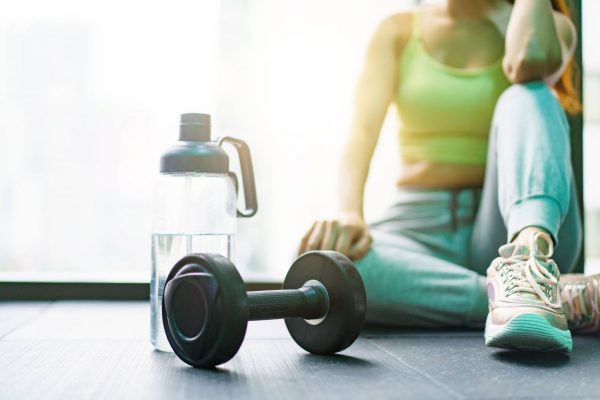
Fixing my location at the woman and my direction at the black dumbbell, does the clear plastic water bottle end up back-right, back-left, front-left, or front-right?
front-right

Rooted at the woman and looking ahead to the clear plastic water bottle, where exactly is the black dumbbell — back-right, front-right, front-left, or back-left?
front-left

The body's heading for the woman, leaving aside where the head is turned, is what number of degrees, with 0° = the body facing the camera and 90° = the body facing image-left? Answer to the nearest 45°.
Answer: approximately 0°

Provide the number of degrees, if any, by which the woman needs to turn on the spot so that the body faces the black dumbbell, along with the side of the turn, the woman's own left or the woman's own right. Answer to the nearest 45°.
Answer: approximately 45° to the woman's own right
